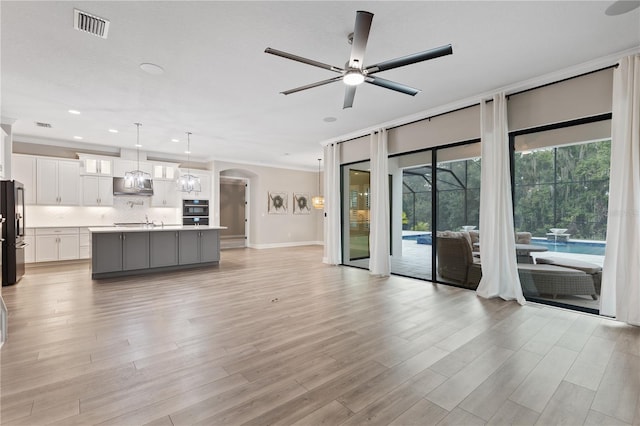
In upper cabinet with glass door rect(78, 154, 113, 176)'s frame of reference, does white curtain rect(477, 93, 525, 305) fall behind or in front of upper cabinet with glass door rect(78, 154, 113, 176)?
in front

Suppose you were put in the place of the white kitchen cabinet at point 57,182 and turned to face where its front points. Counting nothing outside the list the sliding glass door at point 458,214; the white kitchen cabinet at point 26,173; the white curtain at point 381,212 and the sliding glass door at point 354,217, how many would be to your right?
1

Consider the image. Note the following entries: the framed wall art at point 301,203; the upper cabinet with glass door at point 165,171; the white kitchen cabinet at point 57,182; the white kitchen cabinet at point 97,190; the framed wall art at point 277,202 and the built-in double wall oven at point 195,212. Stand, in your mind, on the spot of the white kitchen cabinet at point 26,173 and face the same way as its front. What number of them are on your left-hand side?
6

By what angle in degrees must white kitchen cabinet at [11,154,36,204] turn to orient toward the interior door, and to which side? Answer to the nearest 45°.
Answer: approximately 90° to its left

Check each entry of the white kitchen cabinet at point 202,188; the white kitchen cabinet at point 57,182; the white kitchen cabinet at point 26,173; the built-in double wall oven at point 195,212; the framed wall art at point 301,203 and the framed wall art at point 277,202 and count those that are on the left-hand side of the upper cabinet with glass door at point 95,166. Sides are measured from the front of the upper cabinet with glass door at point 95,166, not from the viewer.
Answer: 4

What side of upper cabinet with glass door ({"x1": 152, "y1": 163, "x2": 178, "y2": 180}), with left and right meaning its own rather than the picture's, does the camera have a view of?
front

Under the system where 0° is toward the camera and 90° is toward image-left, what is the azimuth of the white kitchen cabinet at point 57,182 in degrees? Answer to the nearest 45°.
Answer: approximately 0°

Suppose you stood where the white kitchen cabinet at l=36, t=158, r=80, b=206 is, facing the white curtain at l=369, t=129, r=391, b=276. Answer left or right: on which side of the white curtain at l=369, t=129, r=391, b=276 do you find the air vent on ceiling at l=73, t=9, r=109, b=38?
right

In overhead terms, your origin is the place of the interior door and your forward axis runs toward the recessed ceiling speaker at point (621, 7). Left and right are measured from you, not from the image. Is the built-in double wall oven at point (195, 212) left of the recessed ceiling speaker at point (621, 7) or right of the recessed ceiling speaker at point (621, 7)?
right

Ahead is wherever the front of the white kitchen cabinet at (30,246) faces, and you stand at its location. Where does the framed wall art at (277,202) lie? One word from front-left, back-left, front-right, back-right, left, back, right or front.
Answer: left

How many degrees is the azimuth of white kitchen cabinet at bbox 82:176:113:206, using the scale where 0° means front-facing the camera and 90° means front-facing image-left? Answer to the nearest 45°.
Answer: approximately 0°

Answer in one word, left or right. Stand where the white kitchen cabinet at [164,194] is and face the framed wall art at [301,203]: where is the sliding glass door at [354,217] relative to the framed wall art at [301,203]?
right

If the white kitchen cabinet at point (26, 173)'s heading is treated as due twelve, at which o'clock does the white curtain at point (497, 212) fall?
The white curtain is roughly at 11 o'clock from the white kitchen cabinet.

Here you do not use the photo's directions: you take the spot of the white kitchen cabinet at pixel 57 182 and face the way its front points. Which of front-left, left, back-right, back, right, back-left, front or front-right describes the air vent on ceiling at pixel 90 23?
front

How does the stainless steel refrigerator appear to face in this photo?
to the viewer's right

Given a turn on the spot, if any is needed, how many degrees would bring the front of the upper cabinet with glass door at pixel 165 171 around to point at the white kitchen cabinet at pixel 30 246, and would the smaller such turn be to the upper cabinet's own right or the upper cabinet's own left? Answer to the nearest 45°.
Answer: approximately 90° to the upper cabinet's own right

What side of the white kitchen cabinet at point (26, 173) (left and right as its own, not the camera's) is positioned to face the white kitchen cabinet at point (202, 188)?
left

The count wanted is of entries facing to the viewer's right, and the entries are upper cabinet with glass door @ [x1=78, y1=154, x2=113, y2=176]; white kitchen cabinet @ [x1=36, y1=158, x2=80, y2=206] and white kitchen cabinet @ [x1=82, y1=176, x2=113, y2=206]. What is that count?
0

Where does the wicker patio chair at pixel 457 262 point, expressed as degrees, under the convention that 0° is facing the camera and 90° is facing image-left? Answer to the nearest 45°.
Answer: approximately 225°
